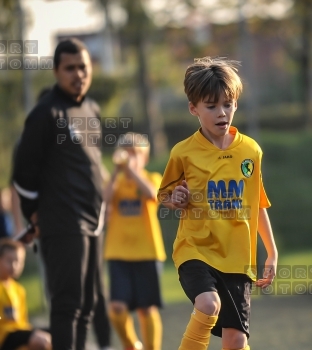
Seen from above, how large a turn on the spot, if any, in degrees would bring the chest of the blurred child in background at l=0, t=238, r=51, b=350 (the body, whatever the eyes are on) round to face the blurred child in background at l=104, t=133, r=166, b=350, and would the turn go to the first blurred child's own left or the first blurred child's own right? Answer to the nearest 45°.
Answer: approximately 90° to the first blurred child's own left

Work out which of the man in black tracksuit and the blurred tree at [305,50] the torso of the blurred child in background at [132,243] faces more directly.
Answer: the man in black tracksuit

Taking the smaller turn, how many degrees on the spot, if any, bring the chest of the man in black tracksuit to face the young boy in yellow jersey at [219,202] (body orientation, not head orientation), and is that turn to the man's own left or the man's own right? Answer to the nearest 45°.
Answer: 0° — they already face them

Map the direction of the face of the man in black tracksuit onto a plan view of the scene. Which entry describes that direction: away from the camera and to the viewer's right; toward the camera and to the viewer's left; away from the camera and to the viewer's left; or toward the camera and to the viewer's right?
toward the camera and to the viewer's right

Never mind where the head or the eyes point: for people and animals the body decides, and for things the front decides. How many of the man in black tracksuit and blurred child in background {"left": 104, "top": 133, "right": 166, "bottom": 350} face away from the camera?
0

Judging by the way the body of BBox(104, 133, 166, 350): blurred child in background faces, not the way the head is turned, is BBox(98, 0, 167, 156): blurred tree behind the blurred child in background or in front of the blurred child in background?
behind

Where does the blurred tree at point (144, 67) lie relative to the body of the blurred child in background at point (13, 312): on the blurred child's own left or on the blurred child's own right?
on the blurred child's own left

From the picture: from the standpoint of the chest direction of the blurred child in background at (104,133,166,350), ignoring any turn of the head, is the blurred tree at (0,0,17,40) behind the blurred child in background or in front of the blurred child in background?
behind

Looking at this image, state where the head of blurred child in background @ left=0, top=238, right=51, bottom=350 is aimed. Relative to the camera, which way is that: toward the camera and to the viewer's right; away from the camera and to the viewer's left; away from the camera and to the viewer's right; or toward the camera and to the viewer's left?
toward the camera and to the viewer's right

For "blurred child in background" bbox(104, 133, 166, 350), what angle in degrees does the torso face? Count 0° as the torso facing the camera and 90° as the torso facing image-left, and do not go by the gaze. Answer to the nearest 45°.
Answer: approximately 0°

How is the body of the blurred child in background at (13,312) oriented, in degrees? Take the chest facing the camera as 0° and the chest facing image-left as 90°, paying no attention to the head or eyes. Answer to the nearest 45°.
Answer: approximately 315°
